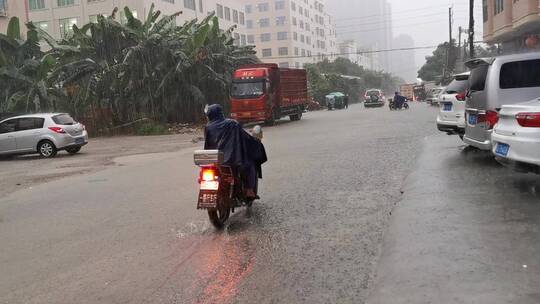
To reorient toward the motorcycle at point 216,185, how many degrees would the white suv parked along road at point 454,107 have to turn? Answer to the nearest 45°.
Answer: approximately 180°

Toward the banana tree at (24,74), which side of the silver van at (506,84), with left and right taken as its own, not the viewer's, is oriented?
left

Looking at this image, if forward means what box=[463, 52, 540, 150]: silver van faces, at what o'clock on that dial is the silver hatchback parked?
The silver hatchback parked is roughly at 8 o'clock from the silver van.

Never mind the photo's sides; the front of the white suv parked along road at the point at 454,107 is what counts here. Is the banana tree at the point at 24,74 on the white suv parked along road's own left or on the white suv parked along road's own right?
on the white suv parked along road's own left

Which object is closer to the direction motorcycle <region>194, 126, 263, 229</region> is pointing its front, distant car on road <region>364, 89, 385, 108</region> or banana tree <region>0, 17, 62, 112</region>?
the distant car on road

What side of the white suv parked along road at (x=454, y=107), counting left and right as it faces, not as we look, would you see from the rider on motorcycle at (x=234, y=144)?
back

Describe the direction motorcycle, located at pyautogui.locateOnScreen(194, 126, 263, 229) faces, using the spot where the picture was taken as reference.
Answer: facing away from the viewer and to the right of the viewer

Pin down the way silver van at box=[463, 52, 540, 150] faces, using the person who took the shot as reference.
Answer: facing away from the viewer and to the right of the viewer
